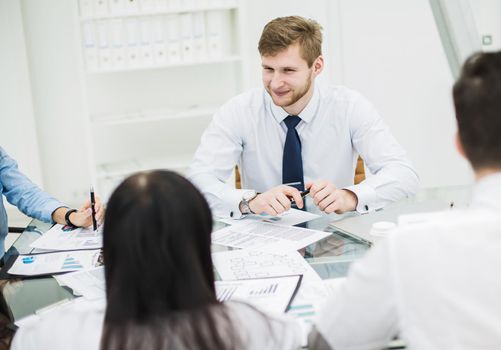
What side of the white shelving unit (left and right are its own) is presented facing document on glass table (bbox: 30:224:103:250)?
front

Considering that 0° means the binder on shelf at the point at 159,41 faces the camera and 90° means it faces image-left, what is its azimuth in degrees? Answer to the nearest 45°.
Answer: approximately 0°

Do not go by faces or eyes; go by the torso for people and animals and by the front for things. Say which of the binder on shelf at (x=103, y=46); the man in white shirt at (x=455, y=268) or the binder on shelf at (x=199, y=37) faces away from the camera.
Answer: the man in white shirt

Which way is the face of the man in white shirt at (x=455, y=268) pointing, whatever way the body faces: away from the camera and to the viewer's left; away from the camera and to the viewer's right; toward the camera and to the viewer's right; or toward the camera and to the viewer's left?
away from the camera and to the viewer's left

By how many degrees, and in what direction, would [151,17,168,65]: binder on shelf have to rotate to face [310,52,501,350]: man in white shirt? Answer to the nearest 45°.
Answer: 0° — it already faces them

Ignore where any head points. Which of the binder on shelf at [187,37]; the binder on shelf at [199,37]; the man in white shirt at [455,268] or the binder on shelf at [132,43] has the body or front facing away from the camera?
the man in white shirt

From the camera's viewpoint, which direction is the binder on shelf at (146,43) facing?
toward the camera

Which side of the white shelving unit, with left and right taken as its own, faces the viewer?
front

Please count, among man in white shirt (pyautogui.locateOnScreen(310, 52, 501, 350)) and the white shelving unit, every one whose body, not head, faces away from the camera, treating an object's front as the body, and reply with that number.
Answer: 1

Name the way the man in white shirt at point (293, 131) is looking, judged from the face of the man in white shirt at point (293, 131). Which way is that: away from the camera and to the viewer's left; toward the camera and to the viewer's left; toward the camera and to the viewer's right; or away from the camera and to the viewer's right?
toward the camera and to the viewer's left

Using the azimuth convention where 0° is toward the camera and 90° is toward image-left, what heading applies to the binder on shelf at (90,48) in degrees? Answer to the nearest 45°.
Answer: approximately 0°

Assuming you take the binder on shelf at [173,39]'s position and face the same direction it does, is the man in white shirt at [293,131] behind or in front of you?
in front

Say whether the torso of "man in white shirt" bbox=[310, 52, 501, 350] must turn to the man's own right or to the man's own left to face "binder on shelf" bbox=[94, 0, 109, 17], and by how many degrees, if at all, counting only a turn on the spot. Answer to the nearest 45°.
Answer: approximately 45° to the man's own left

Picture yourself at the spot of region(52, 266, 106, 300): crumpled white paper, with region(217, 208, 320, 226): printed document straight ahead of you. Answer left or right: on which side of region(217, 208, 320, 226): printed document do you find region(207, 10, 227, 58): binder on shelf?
left

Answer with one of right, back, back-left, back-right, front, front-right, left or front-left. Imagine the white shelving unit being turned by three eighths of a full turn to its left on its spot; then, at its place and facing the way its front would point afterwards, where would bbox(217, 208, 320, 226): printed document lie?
back-right
